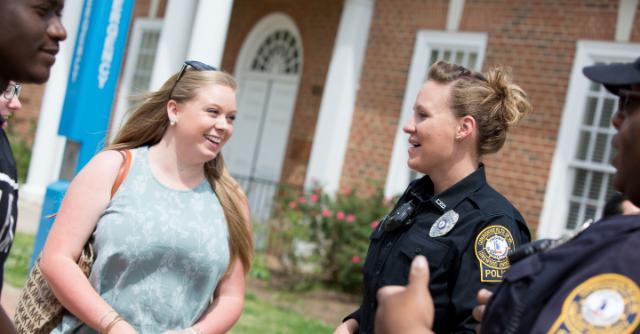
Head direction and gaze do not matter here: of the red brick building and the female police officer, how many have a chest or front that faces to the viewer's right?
0

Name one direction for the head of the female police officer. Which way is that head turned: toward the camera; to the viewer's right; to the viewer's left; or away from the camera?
to the viewer's left

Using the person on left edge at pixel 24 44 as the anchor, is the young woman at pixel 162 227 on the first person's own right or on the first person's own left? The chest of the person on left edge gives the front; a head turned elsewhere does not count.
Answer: on the first person's own left

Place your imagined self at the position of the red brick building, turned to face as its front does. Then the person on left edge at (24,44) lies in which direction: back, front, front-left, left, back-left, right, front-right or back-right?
front-left

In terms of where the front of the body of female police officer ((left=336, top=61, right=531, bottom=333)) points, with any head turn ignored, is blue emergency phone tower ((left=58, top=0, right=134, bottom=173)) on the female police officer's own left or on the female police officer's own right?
on the female police officer's own right

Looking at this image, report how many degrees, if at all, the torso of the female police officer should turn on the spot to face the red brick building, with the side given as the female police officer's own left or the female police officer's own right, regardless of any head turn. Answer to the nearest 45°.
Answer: approximately 135° to the female police officer's own right

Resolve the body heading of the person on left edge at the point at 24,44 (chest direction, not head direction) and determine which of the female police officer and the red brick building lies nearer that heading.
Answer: the female police officer

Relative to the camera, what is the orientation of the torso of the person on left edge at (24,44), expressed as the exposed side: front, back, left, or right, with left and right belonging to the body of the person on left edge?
right

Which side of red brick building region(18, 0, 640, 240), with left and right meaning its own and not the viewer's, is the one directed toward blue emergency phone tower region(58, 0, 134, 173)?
front

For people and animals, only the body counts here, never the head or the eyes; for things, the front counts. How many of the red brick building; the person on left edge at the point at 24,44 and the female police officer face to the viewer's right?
1

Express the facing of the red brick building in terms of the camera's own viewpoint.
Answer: facing the viewer and to the left of the viewer

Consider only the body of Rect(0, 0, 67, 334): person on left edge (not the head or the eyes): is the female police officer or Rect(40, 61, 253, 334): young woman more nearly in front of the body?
the female police officer

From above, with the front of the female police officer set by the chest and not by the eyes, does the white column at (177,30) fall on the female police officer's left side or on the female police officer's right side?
on the female police officer's right side

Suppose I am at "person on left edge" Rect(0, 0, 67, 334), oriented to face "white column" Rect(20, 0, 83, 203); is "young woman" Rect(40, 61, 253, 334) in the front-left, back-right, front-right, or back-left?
front-right

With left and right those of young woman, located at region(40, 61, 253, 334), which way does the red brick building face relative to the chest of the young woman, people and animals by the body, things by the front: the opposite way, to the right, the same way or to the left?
to the right

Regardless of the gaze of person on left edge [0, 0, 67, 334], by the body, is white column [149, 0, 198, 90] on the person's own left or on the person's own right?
on the person's own left

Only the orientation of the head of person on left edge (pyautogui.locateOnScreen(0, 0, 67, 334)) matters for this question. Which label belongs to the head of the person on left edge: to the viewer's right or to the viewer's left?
to the viewer's right

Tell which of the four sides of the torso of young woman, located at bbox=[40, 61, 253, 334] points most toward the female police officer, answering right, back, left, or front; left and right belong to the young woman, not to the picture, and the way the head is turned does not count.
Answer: front
